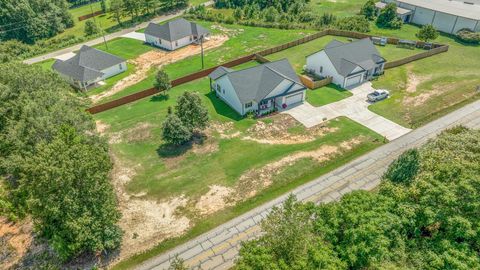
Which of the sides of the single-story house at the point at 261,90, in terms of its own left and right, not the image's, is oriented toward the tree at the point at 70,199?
right

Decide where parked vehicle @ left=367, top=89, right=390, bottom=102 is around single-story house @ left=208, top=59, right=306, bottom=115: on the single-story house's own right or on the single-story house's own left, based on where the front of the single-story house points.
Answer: on the single-story house's own left

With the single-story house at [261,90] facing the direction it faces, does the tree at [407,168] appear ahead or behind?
ahead

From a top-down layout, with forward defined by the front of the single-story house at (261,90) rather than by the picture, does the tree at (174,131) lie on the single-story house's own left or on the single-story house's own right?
on the single-story house's own right

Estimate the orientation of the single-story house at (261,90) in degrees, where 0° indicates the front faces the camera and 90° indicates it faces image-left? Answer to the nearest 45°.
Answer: approximately 315°
